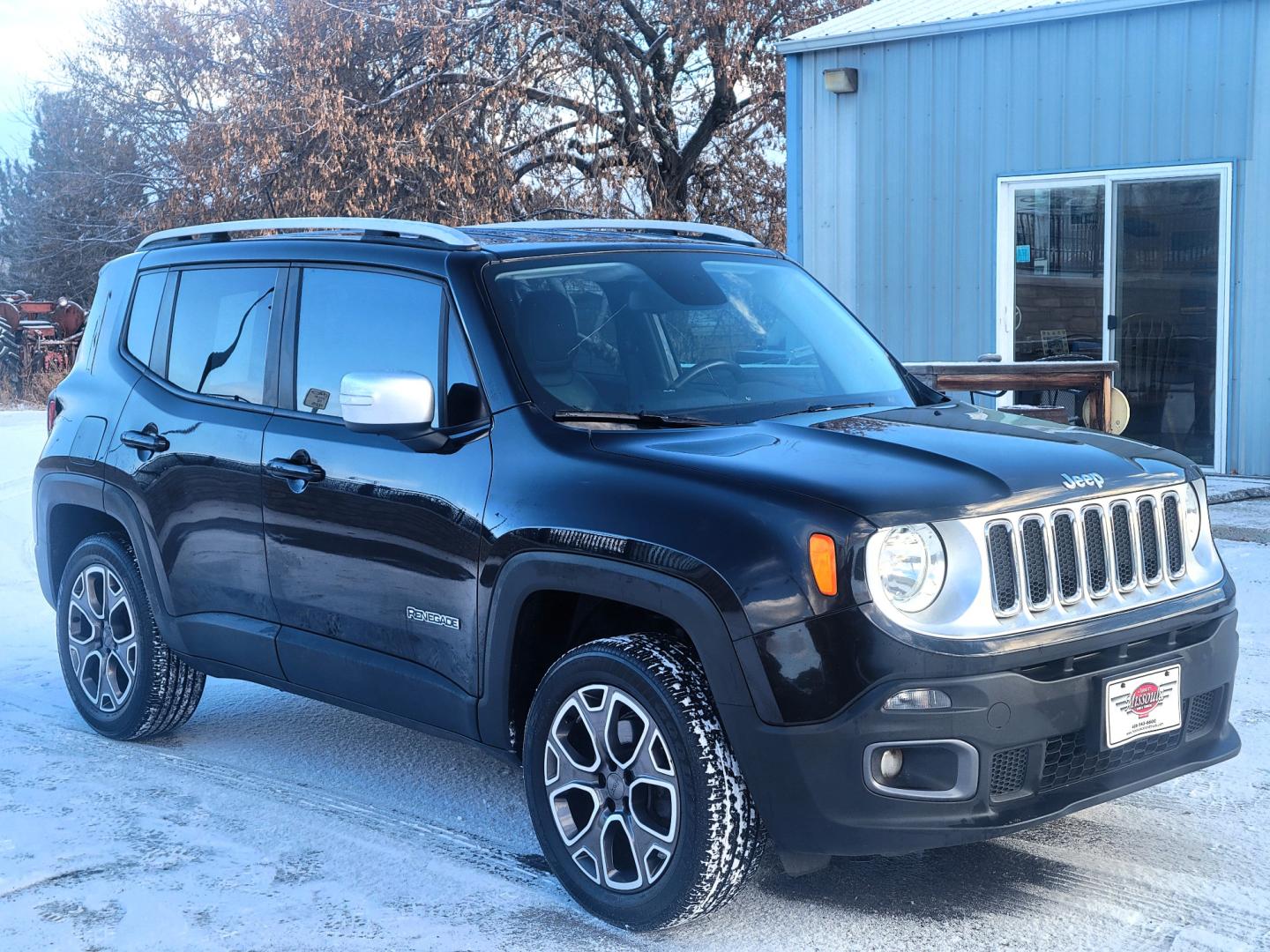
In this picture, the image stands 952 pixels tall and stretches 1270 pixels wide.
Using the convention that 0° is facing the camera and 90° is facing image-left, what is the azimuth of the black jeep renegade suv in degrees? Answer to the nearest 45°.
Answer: approximately 315°

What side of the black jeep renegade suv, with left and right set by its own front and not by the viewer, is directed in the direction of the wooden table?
left

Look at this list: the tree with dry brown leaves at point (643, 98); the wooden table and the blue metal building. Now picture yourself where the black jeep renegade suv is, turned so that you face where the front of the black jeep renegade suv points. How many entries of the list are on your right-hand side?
0

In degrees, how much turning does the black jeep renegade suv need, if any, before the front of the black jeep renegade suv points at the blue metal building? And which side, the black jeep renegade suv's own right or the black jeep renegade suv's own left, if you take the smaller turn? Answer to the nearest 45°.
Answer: approximately 90° to the black jeep renegade suv's own left

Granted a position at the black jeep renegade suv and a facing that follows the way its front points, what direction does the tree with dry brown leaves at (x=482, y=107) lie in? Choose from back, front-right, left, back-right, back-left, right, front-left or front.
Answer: back-left

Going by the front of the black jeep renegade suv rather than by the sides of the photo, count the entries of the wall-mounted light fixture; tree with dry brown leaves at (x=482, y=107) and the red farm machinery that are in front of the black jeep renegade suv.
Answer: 0

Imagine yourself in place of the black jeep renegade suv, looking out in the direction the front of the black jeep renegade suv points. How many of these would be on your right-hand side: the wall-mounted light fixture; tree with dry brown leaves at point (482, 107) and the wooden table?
0

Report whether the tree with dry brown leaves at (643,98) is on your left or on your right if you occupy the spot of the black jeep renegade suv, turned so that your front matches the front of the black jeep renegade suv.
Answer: on your left

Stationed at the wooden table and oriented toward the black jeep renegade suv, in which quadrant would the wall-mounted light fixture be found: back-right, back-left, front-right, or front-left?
back-right

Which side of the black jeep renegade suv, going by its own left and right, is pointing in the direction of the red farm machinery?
back

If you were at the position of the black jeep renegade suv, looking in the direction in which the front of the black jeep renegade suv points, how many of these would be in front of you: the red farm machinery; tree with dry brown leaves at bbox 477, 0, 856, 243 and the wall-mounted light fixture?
0

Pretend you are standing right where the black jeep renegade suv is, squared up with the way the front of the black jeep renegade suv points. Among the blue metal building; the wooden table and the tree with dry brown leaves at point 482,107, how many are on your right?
0
